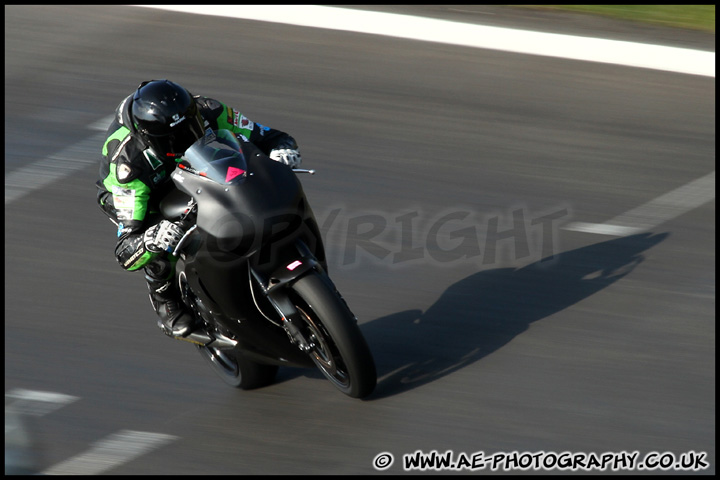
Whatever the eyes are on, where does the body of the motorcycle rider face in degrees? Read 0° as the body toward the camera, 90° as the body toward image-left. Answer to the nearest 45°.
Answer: approximately 315°

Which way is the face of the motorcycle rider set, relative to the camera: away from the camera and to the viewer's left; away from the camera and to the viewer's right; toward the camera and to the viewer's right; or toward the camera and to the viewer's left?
toward the camera and to the viewer's right
